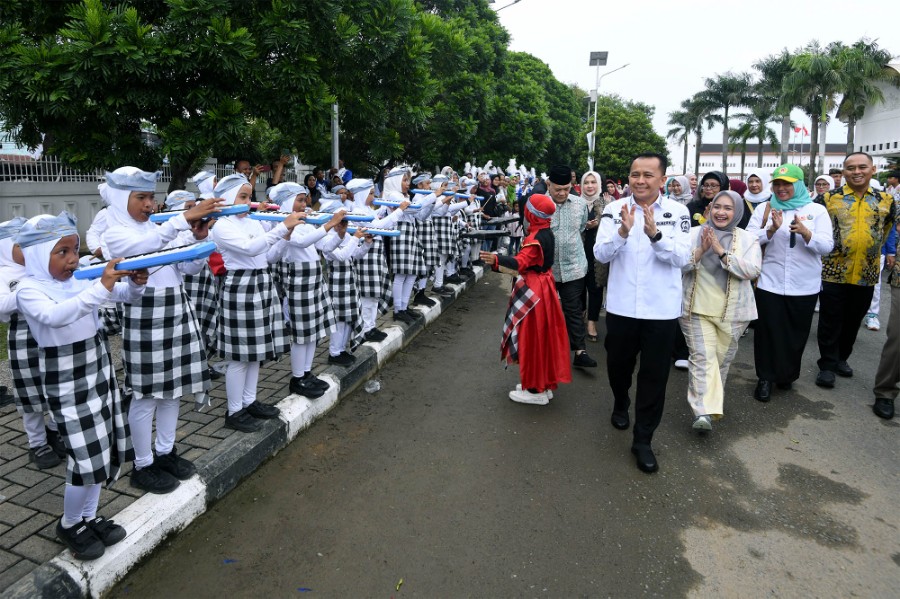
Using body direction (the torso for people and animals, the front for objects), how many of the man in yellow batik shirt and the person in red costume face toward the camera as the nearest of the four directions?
1

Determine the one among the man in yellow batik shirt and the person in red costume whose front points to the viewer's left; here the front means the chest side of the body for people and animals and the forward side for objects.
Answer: the person in red costume

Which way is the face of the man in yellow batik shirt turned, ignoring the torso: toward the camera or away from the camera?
toward the camera

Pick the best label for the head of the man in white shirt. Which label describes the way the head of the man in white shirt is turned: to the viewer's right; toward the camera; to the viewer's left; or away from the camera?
toward the camera

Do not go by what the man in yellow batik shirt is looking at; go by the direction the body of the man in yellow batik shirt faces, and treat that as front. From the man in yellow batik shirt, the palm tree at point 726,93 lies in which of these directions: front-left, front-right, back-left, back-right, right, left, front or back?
back

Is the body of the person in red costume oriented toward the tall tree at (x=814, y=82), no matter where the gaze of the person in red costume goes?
no

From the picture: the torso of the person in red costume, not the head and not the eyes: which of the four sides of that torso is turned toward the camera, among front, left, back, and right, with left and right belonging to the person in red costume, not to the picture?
left

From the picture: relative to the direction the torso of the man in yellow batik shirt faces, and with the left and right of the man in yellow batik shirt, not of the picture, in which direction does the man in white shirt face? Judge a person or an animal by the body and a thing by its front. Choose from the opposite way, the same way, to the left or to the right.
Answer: the same way

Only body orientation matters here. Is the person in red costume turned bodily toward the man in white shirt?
no

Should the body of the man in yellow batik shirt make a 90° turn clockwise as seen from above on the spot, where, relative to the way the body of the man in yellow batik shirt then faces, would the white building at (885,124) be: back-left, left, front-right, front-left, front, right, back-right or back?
right

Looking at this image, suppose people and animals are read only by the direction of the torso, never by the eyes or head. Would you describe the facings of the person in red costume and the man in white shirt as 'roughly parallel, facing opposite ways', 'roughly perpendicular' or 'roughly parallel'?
roughly perpendicular

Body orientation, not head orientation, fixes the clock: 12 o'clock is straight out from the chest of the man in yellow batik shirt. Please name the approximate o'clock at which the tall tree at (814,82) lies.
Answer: The tall tree is roughly at 6 o'clock from the man in yellow batik shirt.

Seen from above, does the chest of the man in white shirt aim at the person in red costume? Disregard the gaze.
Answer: no

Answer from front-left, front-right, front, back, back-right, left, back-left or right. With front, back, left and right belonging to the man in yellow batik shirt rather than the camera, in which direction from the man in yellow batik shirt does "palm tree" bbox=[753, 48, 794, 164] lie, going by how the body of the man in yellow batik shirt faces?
back

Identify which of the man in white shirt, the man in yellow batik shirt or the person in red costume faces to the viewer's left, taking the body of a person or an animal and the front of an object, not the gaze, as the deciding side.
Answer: the person in red costume

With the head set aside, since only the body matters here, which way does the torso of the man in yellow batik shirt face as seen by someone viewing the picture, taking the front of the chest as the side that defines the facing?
toward the camera

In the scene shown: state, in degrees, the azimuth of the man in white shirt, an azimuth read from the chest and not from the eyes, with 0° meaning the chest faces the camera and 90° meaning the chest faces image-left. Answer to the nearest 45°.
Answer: approximately 0°

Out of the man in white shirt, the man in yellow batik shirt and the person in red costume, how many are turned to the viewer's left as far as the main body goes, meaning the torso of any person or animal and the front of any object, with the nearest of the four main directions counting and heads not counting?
1
